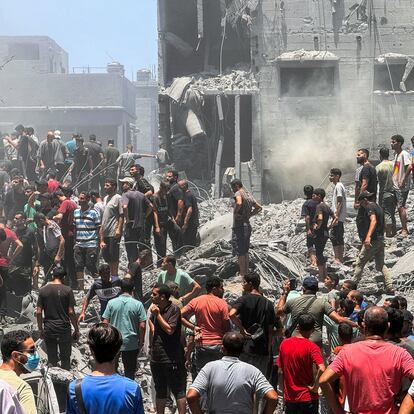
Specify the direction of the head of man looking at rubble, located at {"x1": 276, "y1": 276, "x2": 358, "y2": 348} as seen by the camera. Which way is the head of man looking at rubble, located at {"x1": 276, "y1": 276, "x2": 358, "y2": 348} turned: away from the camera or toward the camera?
away from the camera

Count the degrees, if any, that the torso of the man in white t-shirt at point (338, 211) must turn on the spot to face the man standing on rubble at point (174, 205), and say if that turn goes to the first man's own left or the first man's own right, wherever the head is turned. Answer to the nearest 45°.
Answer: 0° — they already face them

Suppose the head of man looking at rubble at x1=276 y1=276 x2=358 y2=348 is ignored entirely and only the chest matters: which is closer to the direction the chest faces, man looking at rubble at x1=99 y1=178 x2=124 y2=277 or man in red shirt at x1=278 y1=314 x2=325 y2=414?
the man looking at rubble

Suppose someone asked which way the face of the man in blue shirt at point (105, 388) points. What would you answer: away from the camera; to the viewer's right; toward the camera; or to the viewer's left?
away from the camera

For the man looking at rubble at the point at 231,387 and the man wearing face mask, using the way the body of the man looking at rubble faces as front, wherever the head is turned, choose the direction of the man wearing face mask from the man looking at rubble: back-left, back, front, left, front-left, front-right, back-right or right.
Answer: left

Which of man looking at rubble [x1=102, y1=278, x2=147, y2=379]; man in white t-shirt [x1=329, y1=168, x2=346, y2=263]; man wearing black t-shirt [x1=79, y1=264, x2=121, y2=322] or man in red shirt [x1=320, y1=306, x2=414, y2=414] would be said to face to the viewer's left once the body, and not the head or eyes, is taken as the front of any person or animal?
the man in white t-shirt

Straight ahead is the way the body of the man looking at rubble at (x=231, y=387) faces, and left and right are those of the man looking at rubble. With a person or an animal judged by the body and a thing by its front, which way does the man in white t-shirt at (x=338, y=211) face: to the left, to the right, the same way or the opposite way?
to the left

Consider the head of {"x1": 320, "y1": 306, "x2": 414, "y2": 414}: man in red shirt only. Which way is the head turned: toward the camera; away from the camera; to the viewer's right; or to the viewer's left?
away from the camera

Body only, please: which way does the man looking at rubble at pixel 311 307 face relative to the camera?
away from the camera

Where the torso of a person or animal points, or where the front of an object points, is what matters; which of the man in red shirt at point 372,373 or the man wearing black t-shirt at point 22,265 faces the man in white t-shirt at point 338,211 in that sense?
the man in red shirt

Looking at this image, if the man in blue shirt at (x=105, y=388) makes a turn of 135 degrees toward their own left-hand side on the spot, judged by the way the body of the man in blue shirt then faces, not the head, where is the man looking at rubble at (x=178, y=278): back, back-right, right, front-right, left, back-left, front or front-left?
back-right
